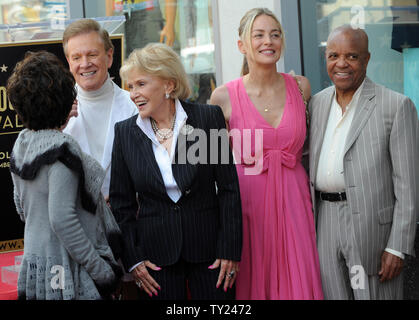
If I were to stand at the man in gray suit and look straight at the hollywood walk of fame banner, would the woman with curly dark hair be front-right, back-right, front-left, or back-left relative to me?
front-left

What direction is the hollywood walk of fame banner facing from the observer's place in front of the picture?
facing the viewer

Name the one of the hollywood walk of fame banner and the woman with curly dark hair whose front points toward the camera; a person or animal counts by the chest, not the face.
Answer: the hollywood walk of fame banner

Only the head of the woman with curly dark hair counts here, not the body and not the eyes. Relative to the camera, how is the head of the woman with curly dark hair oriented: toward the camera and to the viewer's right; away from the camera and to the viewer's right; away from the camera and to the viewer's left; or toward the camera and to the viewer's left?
away from the camera and to the viewer's right

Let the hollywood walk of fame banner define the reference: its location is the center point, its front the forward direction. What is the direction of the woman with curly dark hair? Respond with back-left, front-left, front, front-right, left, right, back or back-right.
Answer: front

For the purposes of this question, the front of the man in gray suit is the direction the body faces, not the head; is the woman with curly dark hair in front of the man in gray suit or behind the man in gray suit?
in front

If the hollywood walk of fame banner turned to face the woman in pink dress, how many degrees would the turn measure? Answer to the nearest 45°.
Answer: approximately 45° to its left

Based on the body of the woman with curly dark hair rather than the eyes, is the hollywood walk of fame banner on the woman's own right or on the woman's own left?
on the woman's own left

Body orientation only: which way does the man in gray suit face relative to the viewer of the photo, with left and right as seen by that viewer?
facing the viewer and to the left of the viewer

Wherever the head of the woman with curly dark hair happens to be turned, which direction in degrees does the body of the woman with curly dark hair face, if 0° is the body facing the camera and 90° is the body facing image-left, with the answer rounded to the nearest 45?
approximately 225°
